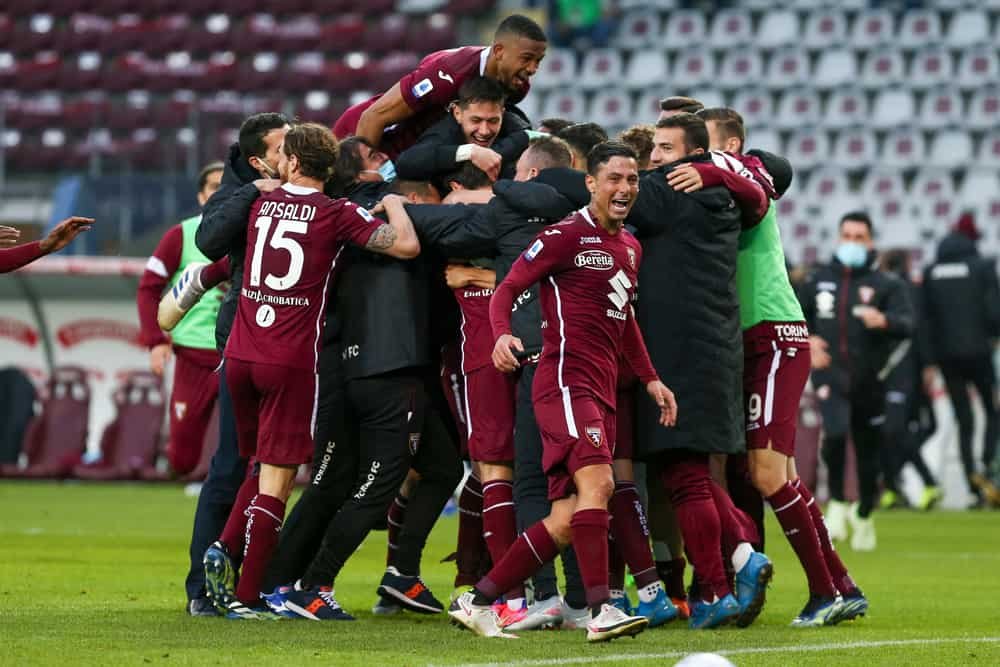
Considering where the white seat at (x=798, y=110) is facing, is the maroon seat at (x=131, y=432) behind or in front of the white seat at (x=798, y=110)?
in front

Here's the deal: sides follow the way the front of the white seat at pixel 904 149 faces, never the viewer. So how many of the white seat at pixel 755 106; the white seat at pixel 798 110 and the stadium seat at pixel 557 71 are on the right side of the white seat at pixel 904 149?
3

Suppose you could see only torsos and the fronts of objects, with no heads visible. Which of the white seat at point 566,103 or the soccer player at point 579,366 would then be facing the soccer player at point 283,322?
the white seat

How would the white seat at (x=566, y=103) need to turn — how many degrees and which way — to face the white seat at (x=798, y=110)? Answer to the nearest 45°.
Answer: approximately 90° to its left

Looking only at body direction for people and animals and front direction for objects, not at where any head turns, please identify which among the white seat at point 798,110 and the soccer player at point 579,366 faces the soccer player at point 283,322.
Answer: the white seat

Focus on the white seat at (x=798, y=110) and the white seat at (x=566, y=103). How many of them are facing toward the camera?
2

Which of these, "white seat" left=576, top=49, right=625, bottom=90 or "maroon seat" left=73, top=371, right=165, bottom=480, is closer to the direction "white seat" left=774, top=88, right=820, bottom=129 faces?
the maroon seat

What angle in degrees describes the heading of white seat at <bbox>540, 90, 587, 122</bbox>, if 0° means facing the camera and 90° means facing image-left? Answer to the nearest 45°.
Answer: approximately 0°

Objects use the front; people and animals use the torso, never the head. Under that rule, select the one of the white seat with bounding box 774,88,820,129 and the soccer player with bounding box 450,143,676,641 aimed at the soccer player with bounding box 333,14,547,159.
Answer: the white seat

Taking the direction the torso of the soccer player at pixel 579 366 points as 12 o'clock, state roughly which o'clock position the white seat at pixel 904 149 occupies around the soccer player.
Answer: The white seat is roughly at 8 o'clock from the soccer player.

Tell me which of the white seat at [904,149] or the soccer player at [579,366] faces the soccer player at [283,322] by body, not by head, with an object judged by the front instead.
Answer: the white seat

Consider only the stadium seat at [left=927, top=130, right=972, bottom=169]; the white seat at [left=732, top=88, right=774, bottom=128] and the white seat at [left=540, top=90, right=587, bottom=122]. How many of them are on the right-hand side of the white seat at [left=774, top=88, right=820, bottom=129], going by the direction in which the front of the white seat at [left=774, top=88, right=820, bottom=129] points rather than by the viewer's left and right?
2

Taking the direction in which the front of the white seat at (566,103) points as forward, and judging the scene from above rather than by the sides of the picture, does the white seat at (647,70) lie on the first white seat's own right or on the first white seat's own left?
on the first white seat's own left
